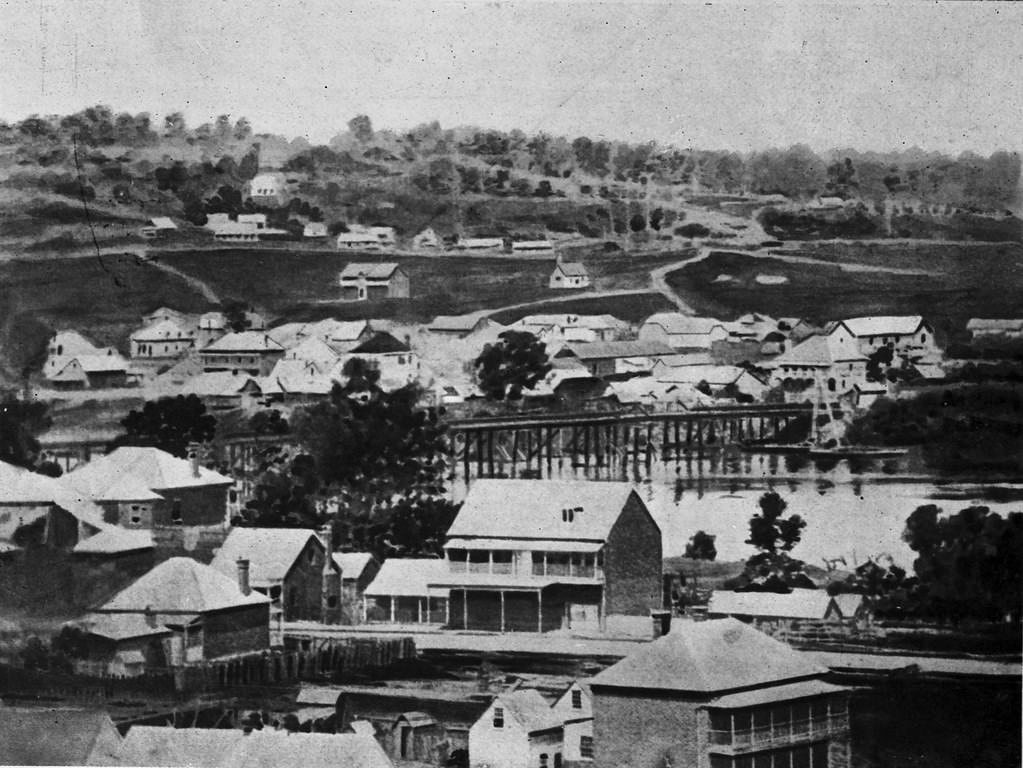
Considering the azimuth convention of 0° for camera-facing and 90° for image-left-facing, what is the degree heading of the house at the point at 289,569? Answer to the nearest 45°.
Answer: approximately 45°

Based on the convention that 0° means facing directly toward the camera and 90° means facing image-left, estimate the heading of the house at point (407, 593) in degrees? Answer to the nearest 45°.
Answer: approximately 0°

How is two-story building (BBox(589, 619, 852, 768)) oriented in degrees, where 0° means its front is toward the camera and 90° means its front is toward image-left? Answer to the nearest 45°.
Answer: approximately 315°

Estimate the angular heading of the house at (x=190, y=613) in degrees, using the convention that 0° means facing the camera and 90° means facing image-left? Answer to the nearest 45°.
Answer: approximately 45°

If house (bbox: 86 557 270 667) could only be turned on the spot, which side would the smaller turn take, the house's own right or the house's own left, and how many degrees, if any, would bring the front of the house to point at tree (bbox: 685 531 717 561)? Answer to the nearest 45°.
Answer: approximately 135° to the house's own left

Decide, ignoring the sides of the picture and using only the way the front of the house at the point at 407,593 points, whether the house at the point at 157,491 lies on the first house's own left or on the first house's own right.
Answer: on the first house's own right
